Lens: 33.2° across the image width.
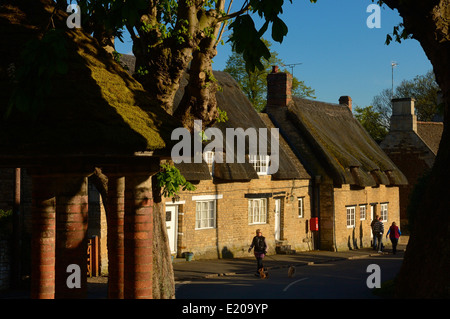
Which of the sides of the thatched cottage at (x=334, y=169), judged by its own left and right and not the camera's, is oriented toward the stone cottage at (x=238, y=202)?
right

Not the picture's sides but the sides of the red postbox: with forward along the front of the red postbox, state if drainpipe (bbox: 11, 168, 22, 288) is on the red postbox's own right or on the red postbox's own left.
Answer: on the red postbox's own right

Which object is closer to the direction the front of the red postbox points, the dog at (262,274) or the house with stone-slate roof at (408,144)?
the dog

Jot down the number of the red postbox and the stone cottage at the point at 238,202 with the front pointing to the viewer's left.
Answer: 0

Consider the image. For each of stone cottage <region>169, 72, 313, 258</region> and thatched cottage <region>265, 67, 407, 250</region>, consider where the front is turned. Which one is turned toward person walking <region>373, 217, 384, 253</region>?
the thatched cottage

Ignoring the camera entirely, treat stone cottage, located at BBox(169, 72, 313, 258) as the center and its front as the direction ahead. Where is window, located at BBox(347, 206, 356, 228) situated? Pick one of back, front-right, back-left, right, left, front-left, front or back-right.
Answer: back-left

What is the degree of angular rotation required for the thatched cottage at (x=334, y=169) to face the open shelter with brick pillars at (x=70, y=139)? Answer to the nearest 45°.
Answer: approximately 45° to its right

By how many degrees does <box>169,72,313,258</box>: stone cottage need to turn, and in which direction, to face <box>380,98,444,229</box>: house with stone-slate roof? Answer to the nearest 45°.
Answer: approximately 135° to its left

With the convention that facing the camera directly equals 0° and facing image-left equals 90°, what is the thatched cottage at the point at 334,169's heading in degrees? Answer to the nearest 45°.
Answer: approximately 315°

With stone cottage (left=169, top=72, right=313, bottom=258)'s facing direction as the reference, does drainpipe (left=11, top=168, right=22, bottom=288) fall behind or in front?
in front

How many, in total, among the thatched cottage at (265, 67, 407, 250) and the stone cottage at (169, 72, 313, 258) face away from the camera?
0
